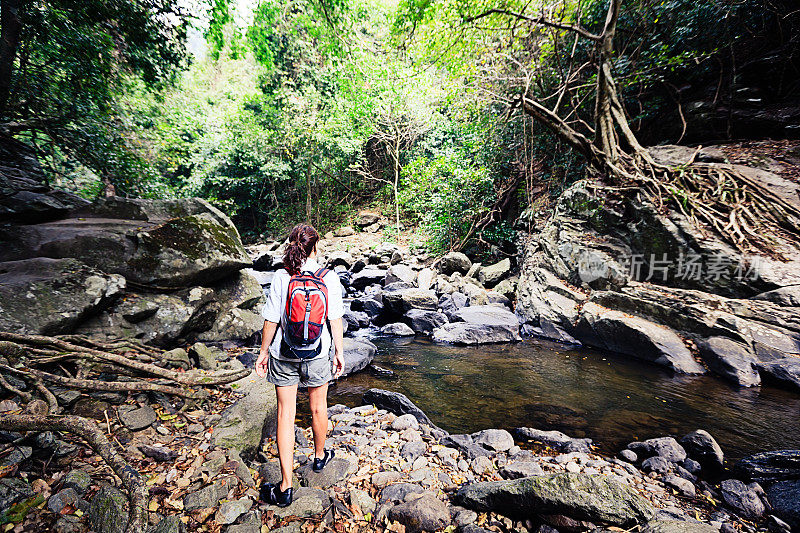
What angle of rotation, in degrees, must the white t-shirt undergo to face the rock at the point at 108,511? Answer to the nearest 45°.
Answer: approximately 135° to its left

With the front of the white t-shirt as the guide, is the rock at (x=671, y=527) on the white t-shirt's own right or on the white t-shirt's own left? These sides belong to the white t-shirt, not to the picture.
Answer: on the white t-shirt's own right

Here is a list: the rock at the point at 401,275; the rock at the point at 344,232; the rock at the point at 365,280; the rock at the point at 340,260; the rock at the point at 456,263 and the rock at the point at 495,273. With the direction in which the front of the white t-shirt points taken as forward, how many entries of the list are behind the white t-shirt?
0

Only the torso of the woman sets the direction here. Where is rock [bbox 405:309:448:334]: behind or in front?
in front

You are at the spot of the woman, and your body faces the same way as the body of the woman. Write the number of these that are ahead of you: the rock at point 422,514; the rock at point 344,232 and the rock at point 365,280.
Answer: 2

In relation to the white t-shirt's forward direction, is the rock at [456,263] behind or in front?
in front

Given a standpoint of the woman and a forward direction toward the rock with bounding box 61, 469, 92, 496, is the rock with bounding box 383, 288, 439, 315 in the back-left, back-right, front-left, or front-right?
back-right

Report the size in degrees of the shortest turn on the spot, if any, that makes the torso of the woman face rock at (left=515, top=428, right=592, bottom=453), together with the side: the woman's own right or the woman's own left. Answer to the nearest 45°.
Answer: approximately 90° to the woman's own right

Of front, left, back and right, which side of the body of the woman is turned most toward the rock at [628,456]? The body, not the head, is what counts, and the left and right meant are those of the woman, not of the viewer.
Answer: right

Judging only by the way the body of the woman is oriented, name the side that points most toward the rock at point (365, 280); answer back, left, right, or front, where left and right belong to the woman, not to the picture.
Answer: front

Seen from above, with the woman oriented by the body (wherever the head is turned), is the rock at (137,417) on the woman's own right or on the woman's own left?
on the woman's own left

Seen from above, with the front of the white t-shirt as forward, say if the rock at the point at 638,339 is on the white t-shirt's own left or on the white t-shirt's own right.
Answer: on the white t-shirt's own right

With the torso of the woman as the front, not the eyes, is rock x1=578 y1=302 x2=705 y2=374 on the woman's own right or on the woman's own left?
on the woman's own right

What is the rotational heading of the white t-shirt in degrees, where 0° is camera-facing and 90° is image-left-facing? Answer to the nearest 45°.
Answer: approximately 180°

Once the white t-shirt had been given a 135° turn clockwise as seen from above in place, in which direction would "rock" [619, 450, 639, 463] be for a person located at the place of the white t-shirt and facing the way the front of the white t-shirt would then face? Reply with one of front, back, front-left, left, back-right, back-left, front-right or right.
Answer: front-left

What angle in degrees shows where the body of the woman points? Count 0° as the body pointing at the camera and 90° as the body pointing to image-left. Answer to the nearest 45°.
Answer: approximately 180°
